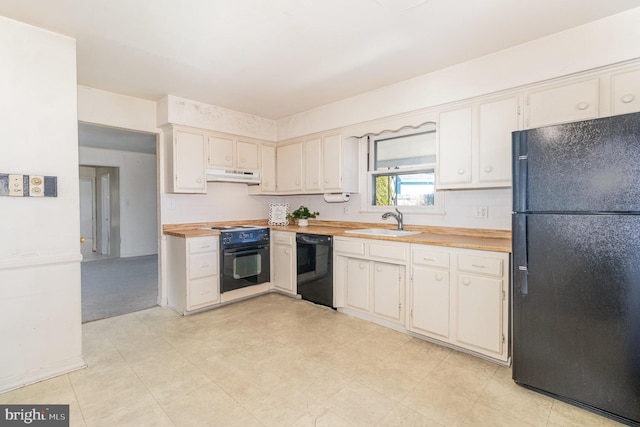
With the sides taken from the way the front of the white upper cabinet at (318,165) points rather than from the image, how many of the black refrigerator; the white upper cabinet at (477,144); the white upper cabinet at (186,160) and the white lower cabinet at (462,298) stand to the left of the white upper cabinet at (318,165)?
3

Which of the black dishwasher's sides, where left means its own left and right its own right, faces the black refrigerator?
left

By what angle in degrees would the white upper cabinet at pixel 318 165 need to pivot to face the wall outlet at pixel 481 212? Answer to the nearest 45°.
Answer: approximately 90° to its left

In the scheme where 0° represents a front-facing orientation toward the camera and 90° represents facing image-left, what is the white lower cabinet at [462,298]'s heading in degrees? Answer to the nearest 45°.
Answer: approximately 45°

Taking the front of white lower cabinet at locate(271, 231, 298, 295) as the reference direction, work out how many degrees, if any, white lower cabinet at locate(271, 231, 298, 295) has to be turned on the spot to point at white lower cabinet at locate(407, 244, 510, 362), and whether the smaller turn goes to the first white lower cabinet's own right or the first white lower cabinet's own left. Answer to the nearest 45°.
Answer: approximately 90° to the first white lower cabinet's own left

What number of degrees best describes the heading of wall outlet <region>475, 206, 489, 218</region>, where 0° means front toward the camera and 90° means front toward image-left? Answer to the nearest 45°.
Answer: approximately 0°

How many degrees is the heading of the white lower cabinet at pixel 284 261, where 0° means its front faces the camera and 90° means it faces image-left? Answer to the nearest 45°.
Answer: approximately 45°

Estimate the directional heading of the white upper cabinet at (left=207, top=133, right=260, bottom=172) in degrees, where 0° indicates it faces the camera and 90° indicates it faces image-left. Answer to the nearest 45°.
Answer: approximately 315°

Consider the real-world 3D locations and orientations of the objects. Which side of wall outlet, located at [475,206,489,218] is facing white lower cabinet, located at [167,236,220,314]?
right
